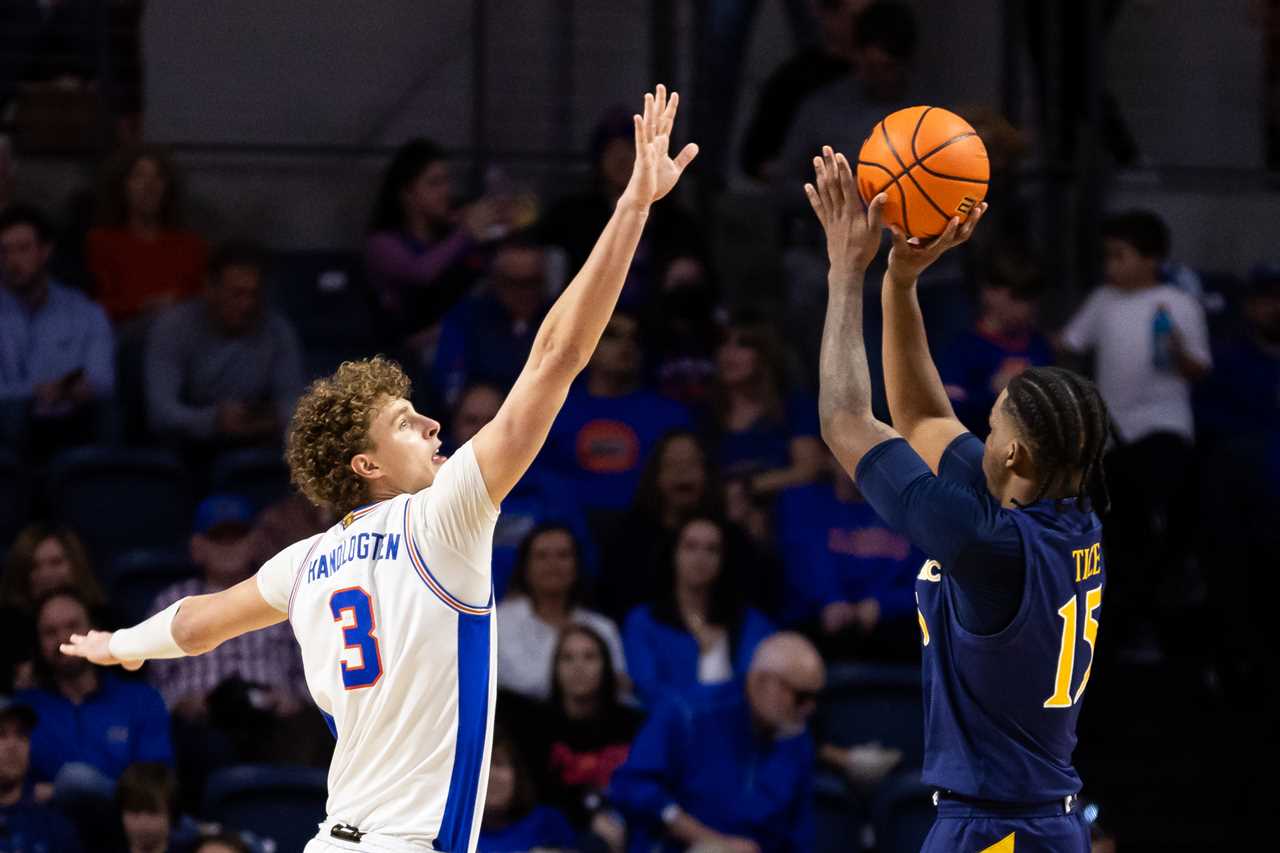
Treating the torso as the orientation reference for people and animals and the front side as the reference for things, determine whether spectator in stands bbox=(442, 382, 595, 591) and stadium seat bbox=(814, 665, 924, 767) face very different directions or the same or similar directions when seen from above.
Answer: same or similar directions

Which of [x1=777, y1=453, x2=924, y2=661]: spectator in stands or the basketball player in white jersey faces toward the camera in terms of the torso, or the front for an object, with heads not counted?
the spectator in stands

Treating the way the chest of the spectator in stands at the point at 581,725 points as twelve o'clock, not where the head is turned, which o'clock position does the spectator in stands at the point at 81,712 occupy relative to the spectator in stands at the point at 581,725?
the spectator in stands at the point at 81,712 is roughly at 3 o'clock from the spectator in stands at the point at 581,725.

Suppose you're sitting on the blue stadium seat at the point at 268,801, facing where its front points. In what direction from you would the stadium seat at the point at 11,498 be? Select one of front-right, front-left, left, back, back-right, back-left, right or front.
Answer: back-right

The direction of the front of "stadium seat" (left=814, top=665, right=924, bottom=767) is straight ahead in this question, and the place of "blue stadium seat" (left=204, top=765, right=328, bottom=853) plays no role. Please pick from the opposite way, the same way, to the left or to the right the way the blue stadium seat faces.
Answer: the same way

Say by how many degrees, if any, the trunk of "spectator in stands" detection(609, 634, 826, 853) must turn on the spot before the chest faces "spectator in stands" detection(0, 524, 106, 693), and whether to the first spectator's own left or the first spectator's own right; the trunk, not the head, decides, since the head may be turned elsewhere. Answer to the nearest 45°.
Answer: approximately 135° to the first spectator's own right

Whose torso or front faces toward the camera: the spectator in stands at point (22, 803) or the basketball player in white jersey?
the spectator in stands

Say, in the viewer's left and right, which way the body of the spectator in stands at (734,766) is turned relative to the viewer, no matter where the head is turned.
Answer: facing the viewer and to the right of the viewer

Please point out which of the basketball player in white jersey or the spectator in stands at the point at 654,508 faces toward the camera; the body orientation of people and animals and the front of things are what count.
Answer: the spectator in stands

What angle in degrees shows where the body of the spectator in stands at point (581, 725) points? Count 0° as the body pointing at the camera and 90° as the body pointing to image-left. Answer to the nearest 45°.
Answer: approximately 0°

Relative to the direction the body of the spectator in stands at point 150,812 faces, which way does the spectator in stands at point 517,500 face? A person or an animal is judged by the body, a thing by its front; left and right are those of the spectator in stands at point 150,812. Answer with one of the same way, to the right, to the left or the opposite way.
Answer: the same way

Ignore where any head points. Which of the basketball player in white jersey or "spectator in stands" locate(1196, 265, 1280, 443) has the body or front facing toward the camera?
the spectator in stands

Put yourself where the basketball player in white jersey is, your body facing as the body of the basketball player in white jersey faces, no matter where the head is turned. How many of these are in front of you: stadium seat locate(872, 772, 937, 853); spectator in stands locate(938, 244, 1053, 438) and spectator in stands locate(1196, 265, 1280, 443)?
3

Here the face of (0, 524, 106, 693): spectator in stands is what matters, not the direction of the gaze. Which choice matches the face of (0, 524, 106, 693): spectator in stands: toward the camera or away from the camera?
toward the camera

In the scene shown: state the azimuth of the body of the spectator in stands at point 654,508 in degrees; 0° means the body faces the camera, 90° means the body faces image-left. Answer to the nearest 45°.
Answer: approximately 0°

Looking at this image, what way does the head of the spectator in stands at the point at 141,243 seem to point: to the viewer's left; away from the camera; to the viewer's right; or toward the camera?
toward the camera

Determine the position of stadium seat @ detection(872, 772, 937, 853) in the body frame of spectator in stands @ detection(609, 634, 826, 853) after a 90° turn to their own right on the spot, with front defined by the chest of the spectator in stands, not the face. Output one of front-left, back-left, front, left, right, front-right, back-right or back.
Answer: back-left

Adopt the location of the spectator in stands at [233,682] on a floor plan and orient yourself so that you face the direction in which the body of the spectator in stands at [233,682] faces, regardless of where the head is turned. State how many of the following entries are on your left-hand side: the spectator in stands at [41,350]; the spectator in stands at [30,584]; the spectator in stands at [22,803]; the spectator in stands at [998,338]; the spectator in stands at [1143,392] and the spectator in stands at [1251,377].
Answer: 3

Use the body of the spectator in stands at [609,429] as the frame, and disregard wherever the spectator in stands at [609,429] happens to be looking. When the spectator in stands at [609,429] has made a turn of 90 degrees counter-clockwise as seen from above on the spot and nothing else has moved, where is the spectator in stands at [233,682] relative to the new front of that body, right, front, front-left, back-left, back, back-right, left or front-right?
back-right

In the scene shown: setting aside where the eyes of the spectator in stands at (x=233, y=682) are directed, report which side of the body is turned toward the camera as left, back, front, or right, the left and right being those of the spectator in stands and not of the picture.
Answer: front
